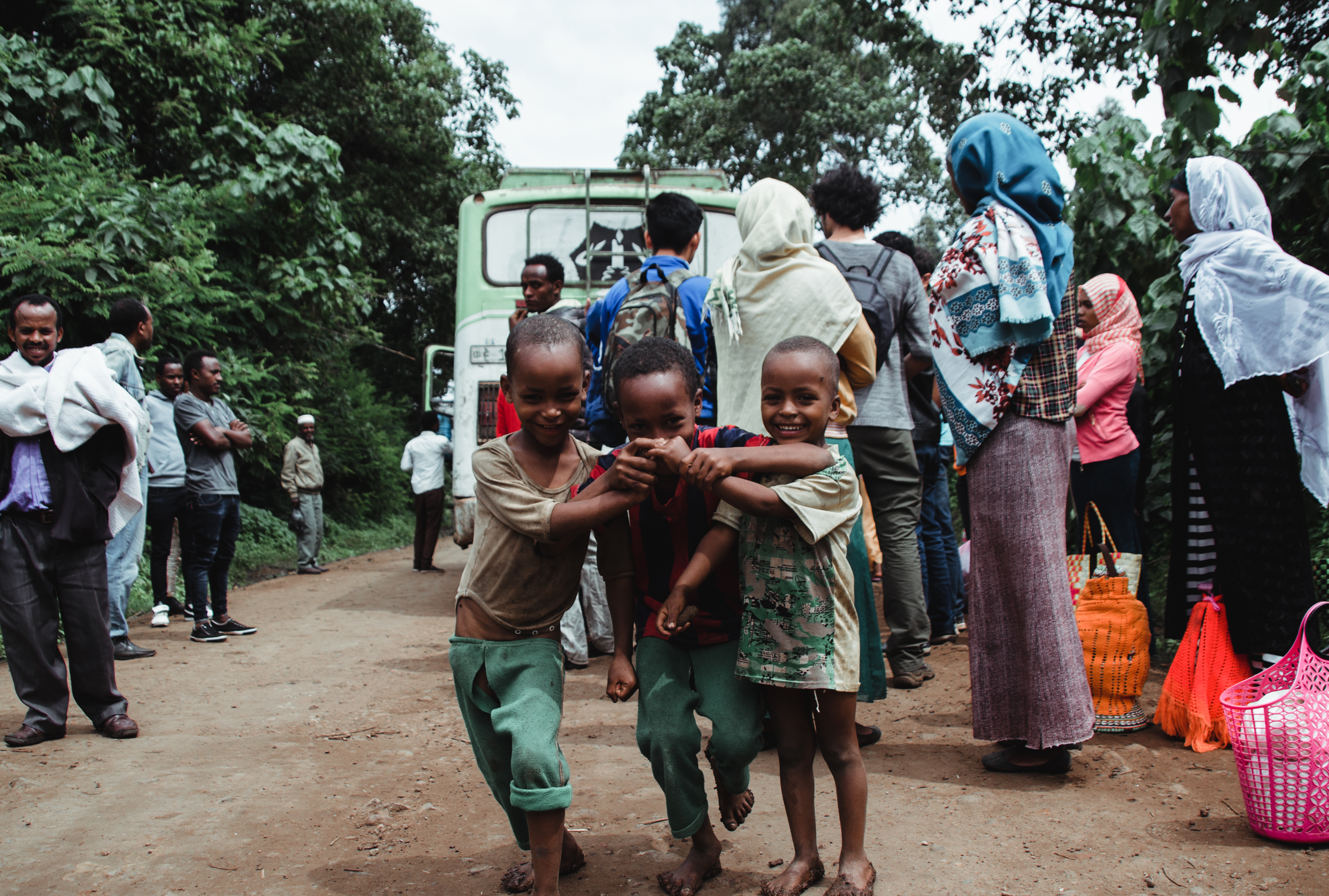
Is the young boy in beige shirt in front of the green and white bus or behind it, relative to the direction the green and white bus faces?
behind

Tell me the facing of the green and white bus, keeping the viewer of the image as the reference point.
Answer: facing away from the viewer

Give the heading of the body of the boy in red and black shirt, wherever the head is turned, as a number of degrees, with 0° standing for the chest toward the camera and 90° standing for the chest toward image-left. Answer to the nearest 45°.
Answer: approximately 0°

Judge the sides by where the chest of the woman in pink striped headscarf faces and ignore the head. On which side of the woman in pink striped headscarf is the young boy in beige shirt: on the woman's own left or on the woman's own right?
on the woman's own left

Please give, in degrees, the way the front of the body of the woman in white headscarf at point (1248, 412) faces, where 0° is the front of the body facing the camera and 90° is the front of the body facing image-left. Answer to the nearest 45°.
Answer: approximately 90°

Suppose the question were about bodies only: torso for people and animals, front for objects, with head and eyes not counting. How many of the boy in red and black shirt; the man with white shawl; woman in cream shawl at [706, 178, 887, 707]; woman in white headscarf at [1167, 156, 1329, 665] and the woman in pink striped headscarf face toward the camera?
2

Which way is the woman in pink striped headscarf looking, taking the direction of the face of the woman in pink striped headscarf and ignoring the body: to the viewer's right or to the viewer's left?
to the viewer's left

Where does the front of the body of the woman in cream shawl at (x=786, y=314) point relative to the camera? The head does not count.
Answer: away from the camera

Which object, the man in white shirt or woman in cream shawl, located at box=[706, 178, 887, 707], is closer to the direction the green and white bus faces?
the man in white shirt

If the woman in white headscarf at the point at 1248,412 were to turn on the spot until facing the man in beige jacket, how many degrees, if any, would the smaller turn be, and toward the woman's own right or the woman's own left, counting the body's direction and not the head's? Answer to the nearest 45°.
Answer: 0° — they already face them

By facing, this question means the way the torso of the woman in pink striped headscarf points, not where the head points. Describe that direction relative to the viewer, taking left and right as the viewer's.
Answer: facing to the left of the viewer
